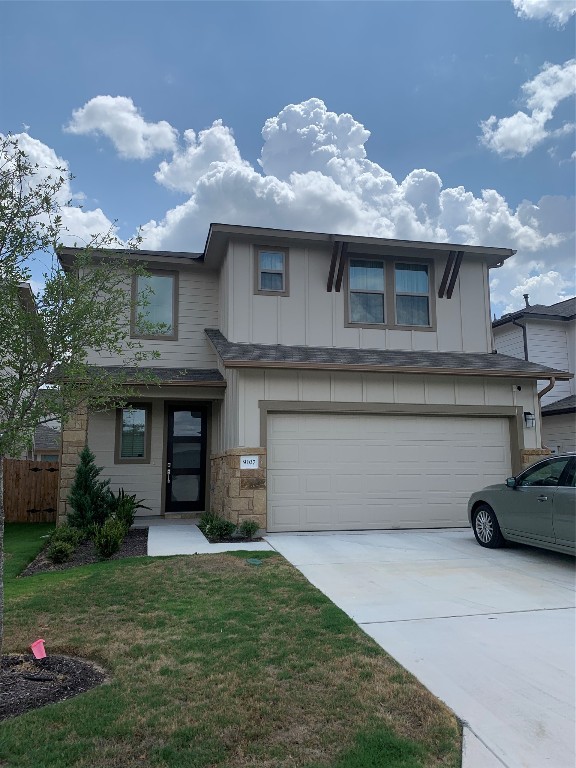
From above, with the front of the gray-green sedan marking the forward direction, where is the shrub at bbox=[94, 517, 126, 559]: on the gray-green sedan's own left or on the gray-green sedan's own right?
on the gray-green sedan's own left

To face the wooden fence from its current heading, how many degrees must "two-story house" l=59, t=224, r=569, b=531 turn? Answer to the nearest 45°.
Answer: approximately 90° to its right

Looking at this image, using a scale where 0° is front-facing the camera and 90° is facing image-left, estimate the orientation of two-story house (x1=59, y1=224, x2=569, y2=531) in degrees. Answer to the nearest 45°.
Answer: approximately 0°

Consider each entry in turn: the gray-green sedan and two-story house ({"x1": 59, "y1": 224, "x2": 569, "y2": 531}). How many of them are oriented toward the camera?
1

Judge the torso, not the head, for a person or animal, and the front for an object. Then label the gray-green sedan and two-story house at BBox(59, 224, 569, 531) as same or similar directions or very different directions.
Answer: very different directions

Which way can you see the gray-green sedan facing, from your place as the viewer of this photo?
facing away from the viewer and to the left of the viewer
